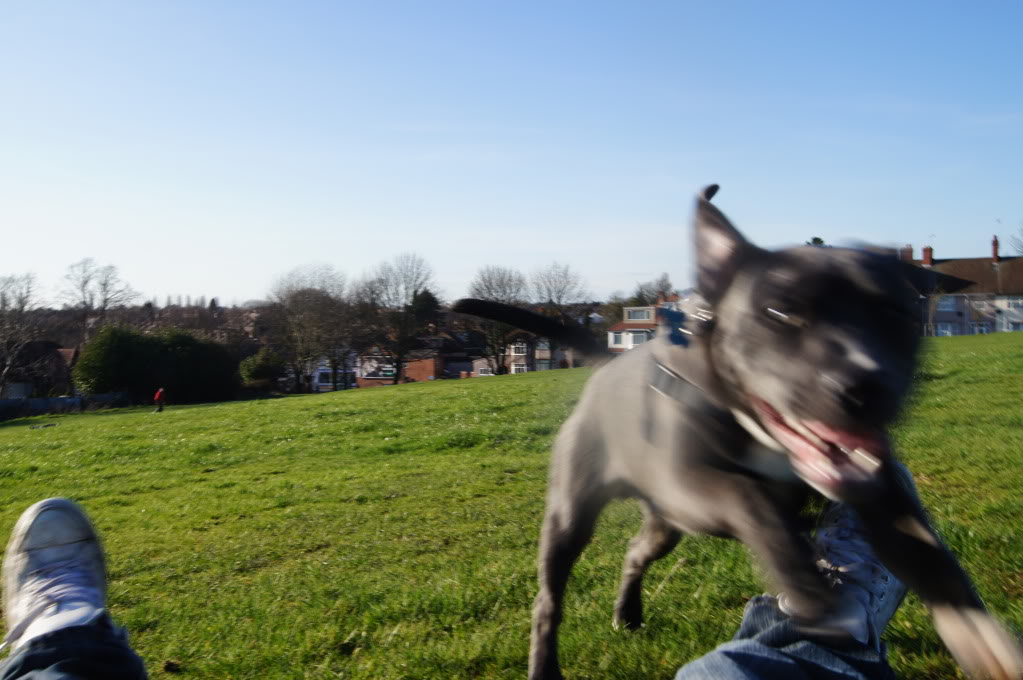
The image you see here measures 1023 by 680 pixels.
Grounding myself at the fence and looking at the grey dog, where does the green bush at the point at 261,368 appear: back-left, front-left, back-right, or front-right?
back-left

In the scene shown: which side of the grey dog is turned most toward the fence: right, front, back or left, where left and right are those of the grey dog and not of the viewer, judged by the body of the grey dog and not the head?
back

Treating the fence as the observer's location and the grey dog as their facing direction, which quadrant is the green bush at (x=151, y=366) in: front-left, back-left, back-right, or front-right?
back-left

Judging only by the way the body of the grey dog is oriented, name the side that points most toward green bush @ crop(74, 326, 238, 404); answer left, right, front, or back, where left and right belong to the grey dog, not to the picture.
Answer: back

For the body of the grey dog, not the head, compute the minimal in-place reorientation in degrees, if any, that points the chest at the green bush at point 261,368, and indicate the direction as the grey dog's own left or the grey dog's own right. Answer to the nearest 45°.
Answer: approximately 180°
